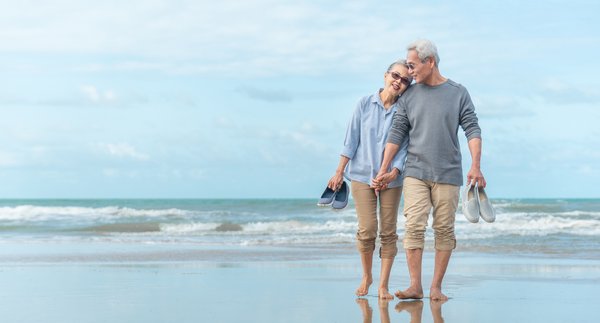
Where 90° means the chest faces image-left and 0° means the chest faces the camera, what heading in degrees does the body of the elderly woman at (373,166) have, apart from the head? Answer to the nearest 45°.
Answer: approximately 0°

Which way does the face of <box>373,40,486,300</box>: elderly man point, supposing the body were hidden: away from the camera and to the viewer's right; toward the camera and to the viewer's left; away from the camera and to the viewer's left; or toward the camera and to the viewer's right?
toward the camera and to the viewer's left

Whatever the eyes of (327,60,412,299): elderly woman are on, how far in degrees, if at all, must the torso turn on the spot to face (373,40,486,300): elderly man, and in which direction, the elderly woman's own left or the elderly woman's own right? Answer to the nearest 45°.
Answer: approximately 45° to the elderly woman's own left
